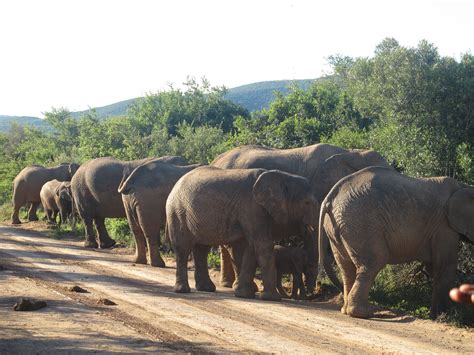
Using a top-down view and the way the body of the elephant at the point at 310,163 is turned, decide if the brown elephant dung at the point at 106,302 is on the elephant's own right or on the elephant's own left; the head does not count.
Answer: on the elephant's own right

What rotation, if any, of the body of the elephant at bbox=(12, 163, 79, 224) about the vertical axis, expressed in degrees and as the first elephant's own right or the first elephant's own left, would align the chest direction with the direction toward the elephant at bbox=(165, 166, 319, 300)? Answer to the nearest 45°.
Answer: approximately 90° to the first elephant's own right

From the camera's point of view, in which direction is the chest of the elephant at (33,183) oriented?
to the viewer's right

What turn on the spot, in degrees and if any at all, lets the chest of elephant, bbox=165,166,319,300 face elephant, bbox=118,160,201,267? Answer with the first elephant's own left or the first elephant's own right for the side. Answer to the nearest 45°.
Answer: approximately 135° to the first elephant's own left

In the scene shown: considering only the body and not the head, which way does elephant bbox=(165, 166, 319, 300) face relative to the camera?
to the viewer's right

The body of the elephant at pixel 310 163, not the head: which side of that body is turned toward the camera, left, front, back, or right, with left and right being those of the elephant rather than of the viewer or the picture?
right

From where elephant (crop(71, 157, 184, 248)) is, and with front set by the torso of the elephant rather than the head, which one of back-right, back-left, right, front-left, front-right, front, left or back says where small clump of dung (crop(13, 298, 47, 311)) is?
back-right
